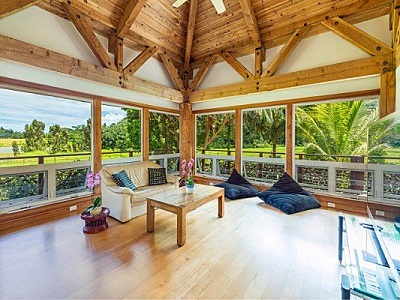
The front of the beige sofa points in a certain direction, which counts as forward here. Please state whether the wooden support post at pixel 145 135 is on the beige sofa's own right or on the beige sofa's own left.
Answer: on the beige sofa's own left

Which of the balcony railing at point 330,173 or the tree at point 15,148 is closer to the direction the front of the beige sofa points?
the balcony railing

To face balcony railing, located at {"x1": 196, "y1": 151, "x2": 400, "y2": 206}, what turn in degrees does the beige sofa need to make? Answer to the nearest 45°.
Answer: approximately 45° to its left

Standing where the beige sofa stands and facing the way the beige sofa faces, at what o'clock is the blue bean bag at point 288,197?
The blue bean bag is roughly at 11 o'clock from the beige sofa.

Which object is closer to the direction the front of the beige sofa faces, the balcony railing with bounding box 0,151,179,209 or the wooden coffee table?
the wooden coffee table

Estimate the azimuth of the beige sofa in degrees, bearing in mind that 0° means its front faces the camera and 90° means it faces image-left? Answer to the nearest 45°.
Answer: approximately 315°

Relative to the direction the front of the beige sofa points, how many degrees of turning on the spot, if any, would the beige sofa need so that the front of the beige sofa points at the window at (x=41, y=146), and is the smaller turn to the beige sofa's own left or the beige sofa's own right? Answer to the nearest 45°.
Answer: approximately 135° to the beige sofa's own right

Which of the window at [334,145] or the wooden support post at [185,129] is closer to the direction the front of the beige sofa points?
the window

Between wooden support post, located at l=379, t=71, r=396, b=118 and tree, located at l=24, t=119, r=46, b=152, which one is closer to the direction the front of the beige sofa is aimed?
the wooden support post
